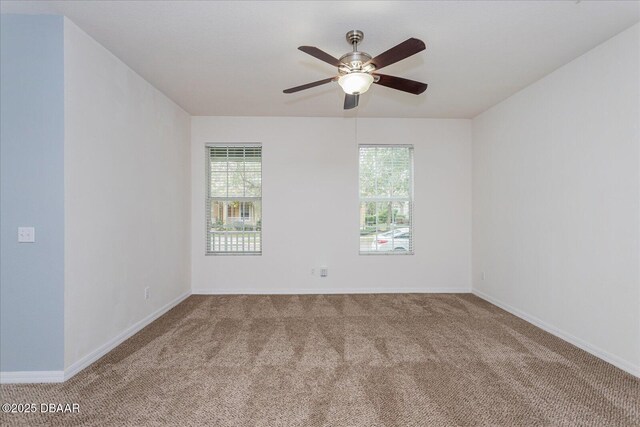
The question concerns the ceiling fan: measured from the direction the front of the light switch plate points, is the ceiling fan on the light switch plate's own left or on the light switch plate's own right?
on the light switch plate's own left

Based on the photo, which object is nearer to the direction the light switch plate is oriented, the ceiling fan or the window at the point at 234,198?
the ceiling fan

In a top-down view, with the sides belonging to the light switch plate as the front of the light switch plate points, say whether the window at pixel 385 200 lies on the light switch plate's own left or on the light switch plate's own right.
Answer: on the light switch plate's own left

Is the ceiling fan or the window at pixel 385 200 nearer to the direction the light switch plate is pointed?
the ceiling fan

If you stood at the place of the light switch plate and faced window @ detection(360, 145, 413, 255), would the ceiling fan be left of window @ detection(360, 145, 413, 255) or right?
right

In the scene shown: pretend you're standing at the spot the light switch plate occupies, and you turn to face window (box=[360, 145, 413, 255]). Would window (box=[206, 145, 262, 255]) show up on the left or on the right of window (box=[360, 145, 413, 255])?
left

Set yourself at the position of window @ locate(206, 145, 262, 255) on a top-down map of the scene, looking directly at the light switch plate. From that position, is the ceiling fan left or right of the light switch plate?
left
